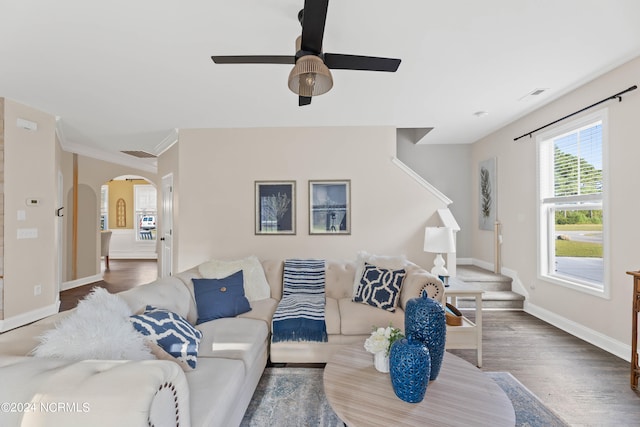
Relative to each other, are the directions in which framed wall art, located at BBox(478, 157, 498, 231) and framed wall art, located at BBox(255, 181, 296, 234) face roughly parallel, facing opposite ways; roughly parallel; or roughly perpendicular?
roughly perpendicular

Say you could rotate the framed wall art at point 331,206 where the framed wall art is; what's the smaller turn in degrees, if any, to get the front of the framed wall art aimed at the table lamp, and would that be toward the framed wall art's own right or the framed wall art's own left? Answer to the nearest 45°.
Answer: approximately 45° to the framed wall art's own left

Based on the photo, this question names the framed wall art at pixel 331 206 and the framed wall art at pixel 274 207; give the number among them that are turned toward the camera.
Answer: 2

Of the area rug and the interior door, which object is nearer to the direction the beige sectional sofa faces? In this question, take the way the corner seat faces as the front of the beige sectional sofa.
the area rug

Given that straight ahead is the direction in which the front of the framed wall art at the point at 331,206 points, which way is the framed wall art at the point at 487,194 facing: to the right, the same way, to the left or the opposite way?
to the right

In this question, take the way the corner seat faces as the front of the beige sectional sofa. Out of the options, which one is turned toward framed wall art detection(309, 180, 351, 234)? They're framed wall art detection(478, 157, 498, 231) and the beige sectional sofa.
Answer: framed wall art detection(478, 157, 498, 231)

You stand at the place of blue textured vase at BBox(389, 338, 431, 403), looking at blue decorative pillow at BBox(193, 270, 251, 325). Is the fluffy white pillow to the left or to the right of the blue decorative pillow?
left

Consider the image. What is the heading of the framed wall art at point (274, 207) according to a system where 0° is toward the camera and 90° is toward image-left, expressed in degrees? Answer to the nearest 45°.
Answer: approximately 0°

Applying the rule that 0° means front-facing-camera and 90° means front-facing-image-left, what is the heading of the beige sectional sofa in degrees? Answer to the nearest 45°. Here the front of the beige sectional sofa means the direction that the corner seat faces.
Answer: approximately 315°

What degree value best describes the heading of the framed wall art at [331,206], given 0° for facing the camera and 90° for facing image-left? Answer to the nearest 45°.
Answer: approximately 0°
